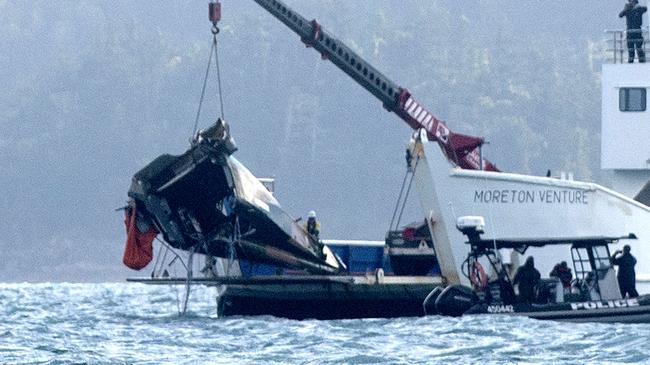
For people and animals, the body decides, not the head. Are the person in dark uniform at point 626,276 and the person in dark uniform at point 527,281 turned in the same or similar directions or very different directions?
same or similar directions

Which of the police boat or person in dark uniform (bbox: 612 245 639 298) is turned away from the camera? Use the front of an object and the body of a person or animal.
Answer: the person in dark uniform

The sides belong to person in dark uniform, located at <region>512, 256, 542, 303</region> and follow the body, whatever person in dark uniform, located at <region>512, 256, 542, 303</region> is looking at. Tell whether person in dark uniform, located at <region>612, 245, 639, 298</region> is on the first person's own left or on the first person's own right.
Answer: on the first person's own right

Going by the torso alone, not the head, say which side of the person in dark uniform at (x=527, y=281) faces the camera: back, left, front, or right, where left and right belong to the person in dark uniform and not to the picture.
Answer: back

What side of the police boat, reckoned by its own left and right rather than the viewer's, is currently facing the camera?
right

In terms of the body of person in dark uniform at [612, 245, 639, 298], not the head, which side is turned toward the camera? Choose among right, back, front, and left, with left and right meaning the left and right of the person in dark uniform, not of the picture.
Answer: back

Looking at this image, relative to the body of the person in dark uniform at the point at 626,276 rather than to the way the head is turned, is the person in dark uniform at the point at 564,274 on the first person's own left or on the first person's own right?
on the first person's own left
